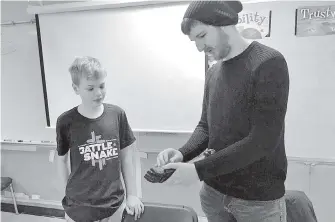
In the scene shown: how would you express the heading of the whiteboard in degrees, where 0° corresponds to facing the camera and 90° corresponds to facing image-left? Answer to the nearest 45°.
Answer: approximately 0°

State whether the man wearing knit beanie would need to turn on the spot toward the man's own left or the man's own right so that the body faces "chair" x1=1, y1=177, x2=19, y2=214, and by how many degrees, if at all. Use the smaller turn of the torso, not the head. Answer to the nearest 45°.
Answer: approximately 90° to the man's own right

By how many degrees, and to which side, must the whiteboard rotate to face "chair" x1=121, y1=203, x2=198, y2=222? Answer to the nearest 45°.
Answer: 0° — it already faces it

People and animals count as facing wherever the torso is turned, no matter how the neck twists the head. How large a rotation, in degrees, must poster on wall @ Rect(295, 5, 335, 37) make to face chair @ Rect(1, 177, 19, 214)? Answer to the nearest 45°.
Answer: approximately 90° to its right

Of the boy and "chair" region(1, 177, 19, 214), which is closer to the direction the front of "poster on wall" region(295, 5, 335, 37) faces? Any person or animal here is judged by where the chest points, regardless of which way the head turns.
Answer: the boy

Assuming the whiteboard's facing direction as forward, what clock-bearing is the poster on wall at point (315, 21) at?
The poster on wall is roughly at 10 o'clock from the whiteboard.
